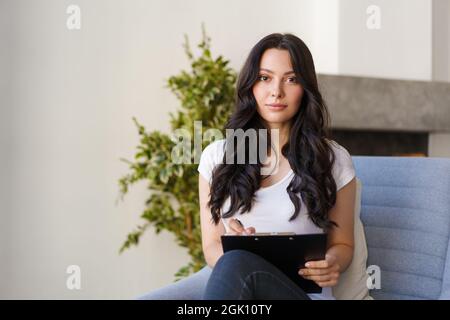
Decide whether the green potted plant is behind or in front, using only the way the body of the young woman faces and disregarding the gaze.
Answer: behind

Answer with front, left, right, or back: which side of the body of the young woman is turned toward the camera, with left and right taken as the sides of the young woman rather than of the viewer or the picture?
front

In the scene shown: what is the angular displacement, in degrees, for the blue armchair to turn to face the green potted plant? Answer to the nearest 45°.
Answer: approximately 90° to its right

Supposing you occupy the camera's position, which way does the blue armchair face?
facing the viewer and to the left of the viewer

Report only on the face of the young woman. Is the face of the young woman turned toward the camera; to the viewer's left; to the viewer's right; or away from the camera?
toward the camera
